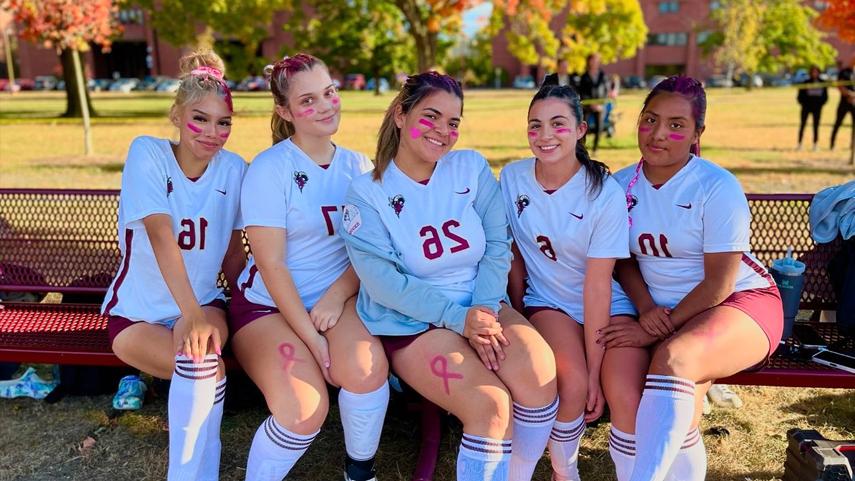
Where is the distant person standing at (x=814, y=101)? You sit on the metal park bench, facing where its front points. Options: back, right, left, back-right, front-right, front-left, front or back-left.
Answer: back-left

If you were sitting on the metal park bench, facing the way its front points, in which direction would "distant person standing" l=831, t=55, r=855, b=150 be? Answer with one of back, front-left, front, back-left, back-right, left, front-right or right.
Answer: back-left

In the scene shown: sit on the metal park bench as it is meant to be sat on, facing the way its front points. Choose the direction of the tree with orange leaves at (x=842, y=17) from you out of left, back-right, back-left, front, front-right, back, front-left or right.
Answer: back-left

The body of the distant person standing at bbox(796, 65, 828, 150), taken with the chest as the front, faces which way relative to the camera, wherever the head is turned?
toward the camera

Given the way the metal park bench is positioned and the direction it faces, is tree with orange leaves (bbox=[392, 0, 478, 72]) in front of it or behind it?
behind

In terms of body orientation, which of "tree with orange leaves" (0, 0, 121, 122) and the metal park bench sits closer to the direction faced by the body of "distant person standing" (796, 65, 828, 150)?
the metal park bench

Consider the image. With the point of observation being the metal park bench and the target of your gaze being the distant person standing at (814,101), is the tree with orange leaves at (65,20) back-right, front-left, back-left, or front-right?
front-left

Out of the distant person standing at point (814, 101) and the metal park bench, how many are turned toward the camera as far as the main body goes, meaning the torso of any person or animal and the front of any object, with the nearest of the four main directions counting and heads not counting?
2

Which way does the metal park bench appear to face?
toward the camera

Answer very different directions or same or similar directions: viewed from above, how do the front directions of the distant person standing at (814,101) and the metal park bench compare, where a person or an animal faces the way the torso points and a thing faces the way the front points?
same or similar directions

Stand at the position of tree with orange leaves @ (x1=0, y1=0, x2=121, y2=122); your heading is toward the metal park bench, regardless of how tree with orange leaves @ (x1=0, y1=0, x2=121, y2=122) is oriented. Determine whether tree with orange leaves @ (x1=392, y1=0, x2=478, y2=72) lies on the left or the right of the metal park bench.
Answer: left

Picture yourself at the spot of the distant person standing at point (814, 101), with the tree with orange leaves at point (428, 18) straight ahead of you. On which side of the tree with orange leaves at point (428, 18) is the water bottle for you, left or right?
left

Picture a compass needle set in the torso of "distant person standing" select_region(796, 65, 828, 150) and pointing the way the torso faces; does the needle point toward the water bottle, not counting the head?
yes

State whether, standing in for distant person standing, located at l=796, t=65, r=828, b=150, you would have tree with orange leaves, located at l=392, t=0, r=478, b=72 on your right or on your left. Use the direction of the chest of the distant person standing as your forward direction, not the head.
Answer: on your right
